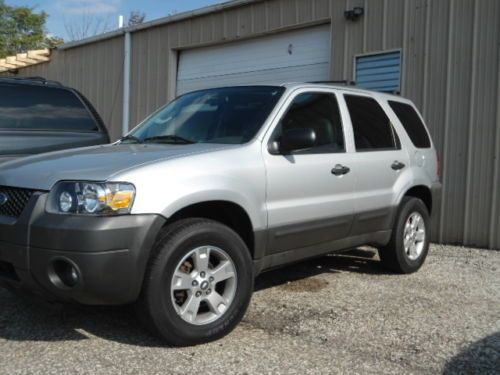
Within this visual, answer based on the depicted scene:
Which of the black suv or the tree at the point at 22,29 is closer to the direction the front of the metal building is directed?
the black suv

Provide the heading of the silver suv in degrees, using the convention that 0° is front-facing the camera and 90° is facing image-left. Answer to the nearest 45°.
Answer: approximately 45°

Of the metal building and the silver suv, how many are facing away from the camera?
0

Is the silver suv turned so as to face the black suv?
no

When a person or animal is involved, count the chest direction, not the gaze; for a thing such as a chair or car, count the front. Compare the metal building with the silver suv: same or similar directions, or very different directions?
same or similar directions

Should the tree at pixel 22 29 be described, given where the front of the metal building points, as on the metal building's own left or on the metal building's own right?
on the metal building's own right

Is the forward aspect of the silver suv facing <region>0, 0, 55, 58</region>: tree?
no

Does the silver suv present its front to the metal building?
no

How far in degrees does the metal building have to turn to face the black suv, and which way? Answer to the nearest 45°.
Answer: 0° — it already faces it

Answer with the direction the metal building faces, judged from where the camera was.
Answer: facing the viewer and to the left of the viewer
